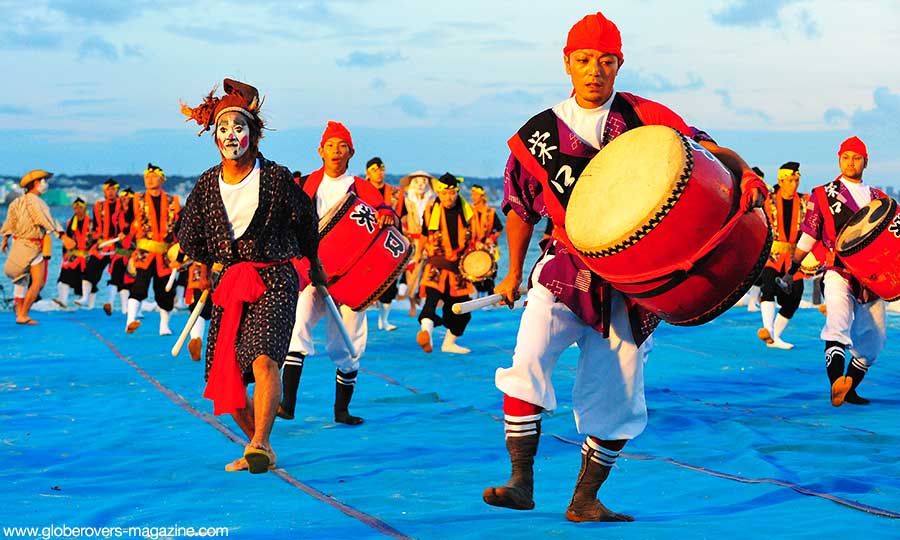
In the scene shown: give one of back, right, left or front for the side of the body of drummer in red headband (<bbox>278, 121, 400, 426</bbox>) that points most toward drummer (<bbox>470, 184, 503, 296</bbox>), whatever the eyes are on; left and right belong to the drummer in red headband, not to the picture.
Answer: back

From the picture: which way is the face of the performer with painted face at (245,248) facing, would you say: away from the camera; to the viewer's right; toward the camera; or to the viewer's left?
toward the camera

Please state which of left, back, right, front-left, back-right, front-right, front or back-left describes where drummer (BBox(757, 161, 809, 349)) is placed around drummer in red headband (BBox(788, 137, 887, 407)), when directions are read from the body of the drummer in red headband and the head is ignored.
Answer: back

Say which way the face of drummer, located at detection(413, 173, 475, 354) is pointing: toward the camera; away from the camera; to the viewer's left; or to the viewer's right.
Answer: toward the camera

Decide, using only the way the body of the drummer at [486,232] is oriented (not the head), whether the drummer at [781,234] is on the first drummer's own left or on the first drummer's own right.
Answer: on the first drummer's own left

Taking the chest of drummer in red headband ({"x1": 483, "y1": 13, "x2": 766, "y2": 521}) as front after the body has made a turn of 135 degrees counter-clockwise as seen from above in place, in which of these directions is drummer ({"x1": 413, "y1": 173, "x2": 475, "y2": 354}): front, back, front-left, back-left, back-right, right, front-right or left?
front-left

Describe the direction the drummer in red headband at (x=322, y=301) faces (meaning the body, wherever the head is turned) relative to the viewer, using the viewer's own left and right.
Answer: facing the viewer

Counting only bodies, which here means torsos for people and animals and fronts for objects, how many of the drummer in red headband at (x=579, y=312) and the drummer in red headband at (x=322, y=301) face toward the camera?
2

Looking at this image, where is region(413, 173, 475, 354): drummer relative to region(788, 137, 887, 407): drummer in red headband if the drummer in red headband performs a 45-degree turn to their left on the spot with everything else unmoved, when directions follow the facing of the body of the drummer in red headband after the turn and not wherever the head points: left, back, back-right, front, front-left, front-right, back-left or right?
back

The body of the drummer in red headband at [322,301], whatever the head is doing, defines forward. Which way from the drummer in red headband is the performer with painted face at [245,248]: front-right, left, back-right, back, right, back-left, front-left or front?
front

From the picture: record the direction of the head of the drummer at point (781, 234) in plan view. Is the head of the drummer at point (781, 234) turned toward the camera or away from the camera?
toward the camera

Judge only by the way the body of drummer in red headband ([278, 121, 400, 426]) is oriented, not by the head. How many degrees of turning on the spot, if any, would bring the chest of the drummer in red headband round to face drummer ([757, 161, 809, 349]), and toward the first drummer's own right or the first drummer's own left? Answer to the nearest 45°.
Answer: approximately 135° to the first drummer's own left

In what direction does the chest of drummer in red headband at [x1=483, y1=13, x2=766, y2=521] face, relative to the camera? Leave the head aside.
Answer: toward the camera

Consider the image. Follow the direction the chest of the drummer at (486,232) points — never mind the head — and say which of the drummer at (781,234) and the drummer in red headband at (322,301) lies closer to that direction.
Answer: the drummer in red headband

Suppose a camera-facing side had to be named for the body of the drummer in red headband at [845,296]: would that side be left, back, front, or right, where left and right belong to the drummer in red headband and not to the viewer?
front

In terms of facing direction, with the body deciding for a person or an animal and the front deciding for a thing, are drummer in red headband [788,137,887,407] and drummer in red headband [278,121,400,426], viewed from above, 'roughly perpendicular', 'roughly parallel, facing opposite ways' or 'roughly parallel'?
roughly parallel

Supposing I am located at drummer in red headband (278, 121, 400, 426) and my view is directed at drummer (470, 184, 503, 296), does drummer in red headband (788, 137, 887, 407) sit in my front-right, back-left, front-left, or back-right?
front-right

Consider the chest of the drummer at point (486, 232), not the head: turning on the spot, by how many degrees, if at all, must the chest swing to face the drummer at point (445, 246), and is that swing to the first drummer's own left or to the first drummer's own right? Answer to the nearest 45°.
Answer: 0° — they already face them

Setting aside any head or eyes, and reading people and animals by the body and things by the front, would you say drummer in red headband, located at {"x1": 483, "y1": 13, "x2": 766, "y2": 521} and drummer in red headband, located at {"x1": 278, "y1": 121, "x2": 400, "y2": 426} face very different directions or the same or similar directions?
same or similar directions
